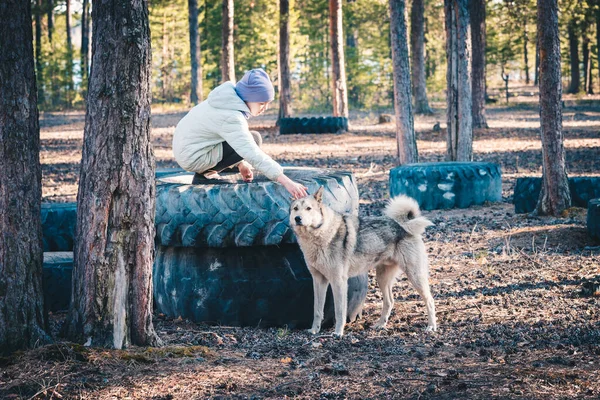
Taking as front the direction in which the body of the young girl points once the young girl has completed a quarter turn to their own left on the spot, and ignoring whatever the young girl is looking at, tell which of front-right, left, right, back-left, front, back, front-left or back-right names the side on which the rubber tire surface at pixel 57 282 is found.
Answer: left

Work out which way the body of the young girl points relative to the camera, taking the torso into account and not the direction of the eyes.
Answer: to the viewer's right

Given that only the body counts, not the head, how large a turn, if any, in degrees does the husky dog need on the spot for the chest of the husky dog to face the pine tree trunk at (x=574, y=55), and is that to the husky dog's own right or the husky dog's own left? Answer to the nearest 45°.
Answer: approximately 135° to the husky dog's own right

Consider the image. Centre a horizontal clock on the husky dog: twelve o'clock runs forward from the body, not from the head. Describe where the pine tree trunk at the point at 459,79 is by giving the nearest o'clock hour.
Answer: The pine tree trunk is roughly at 5 o'clock from the husky dog.

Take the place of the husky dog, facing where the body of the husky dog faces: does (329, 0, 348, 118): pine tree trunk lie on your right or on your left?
on your right

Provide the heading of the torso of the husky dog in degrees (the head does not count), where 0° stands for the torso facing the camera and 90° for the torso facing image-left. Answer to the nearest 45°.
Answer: approximately 45°

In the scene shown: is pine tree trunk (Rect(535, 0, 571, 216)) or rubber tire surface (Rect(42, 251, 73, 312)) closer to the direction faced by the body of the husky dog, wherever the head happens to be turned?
the rubber tire surface

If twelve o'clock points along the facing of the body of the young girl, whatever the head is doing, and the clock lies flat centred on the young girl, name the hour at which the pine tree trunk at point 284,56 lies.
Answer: The pine tree trunk is roughly at 9 o'clock from the young girl.

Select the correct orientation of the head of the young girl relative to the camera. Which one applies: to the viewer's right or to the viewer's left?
to the viewer's right

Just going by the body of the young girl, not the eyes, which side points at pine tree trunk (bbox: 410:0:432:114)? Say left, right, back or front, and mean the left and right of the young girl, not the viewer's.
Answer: left

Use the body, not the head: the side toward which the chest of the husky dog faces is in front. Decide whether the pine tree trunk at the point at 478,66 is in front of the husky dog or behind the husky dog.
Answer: behind

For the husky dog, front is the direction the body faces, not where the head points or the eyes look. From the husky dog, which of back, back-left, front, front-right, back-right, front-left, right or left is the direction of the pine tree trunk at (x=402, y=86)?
back-right

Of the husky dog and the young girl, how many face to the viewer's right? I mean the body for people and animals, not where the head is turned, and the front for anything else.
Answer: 1
